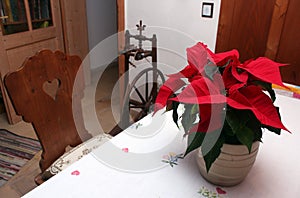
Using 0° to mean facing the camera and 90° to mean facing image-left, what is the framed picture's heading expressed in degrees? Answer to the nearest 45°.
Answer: approximately 0°

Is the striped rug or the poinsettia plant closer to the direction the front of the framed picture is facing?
the poinsettia plant

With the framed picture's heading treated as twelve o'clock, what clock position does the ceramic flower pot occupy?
The ceramic flower pot is roughly at 12 o'clock from the framed picture.

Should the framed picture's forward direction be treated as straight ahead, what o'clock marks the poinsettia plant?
The poinsettia plant is roughly at 12 o'clock from the framed picture.

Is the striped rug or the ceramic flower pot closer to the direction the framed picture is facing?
the ceramic flower pot

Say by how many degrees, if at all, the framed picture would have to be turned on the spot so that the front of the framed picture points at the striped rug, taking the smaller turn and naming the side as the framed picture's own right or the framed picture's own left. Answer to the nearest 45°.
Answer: approximately 90° to the framed picture's own right
